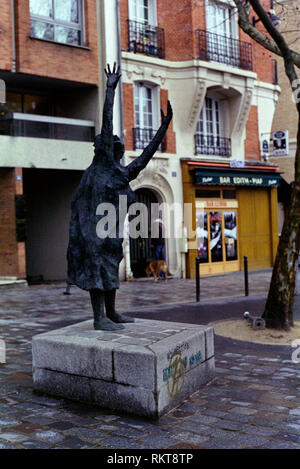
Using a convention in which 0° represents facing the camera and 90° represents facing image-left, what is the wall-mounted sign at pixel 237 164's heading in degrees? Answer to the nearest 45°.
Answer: approximately 0°

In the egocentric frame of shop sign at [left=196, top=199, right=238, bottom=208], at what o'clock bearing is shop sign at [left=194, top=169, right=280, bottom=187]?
shop sign at [left=194, top=169, right=280, bottom=187] is roughly at 8 o'clock from shop sign at [left=196, top=199, right=238, bottom=208].

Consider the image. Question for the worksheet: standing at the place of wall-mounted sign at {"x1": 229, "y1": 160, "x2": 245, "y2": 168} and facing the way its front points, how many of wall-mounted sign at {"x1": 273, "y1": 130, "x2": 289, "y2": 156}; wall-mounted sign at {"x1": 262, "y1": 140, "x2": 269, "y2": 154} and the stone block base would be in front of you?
1

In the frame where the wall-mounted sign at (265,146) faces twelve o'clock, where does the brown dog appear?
The brown dog is roughly at 3 o'clock from the wall-mounted sign.

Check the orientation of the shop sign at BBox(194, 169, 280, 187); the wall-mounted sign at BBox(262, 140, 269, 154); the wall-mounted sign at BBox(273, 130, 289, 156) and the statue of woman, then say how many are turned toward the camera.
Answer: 3

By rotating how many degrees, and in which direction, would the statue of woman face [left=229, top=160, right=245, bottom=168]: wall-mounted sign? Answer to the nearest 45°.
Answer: approximately 90° to its left

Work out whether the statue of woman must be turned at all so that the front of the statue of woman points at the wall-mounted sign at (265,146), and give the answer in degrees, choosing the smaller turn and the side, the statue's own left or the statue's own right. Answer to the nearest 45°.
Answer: approximately 90° to the statue's own left
